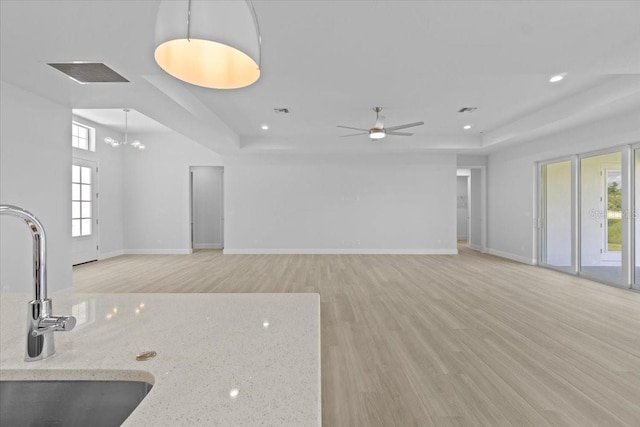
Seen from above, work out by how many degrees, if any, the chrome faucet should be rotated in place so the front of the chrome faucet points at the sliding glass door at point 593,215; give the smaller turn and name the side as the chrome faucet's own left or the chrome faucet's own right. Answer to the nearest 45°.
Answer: approximately 135° to the chrome faucet's own left

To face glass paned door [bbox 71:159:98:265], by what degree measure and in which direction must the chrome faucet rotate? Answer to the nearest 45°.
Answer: approximately 135° to its right

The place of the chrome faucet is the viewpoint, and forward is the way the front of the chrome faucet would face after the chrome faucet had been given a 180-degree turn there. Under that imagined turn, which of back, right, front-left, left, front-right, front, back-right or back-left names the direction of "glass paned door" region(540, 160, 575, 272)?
front-right

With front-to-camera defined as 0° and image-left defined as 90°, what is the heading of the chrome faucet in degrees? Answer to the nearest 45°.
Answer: approximately 45°

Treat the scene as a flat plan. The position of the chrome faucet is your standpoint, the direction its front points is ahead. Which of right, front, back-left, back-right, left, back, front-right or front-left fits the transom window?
back-right

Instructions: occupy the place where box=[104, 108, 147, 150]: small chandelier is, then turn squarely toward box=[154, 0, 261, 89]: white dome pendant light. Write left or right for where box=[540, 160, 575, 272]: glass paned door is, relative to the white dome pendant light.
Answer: left
